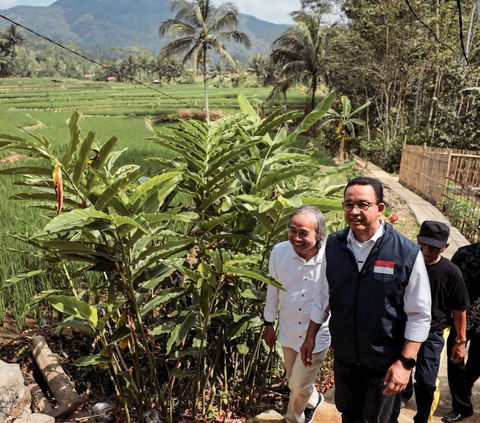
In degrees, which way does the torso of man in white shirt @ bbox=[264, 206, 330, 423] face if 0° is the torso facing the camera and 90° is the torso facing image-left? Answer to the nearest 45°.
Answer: approximately 0°

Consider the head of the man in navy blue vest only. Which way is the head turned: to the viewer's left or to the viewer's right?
to the viewer's left

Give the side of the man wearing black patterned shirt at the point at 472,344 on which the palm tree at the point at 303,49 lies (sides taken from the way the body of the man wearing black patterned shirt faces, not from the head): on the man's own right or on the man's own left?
on the man's own right

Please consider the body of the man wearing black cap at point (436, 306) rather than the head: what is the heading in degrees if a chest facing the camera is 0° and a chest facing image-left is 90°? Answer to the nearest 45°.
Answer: approximately 45°
